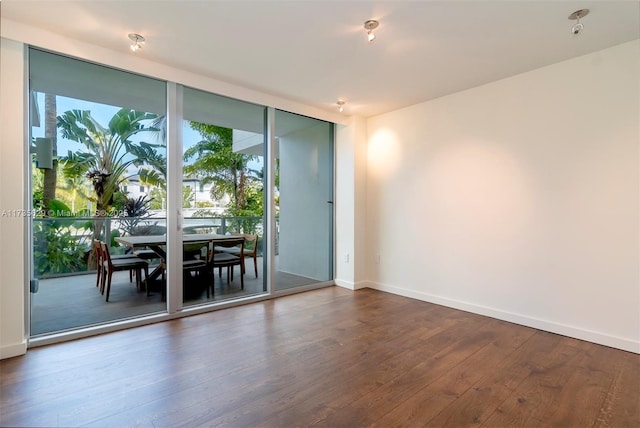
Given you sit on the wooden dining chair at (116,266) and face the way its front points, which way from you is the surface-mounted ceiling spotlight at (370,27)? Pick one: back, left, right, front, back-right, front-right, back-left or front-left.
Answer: front-right

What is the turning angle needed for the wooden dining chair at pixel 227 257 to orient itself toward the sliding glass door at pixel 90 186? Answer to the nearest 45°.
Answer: approximately 90° to its left

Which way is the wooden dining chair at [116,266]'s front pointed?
to the viewer's right

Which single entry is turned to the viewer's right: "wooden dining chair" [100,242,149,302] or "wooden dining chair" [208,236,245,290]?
"wooden dining chair" [100,242,149,302]

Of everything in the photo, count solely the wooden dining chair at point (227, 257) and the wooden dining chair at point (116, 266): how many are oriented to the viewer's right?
1

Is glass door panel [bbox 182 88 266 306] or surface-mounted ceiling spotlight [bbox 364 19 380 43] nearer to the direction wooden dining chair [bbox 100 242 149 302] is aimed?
the glass door panel

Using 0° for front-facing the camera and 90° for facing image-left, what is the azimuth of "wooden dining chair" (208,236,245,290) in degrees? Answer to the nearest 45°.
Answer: approximately 135°

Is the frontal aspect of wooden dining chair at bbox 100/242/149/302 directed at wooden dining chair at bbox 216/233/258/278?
yes
